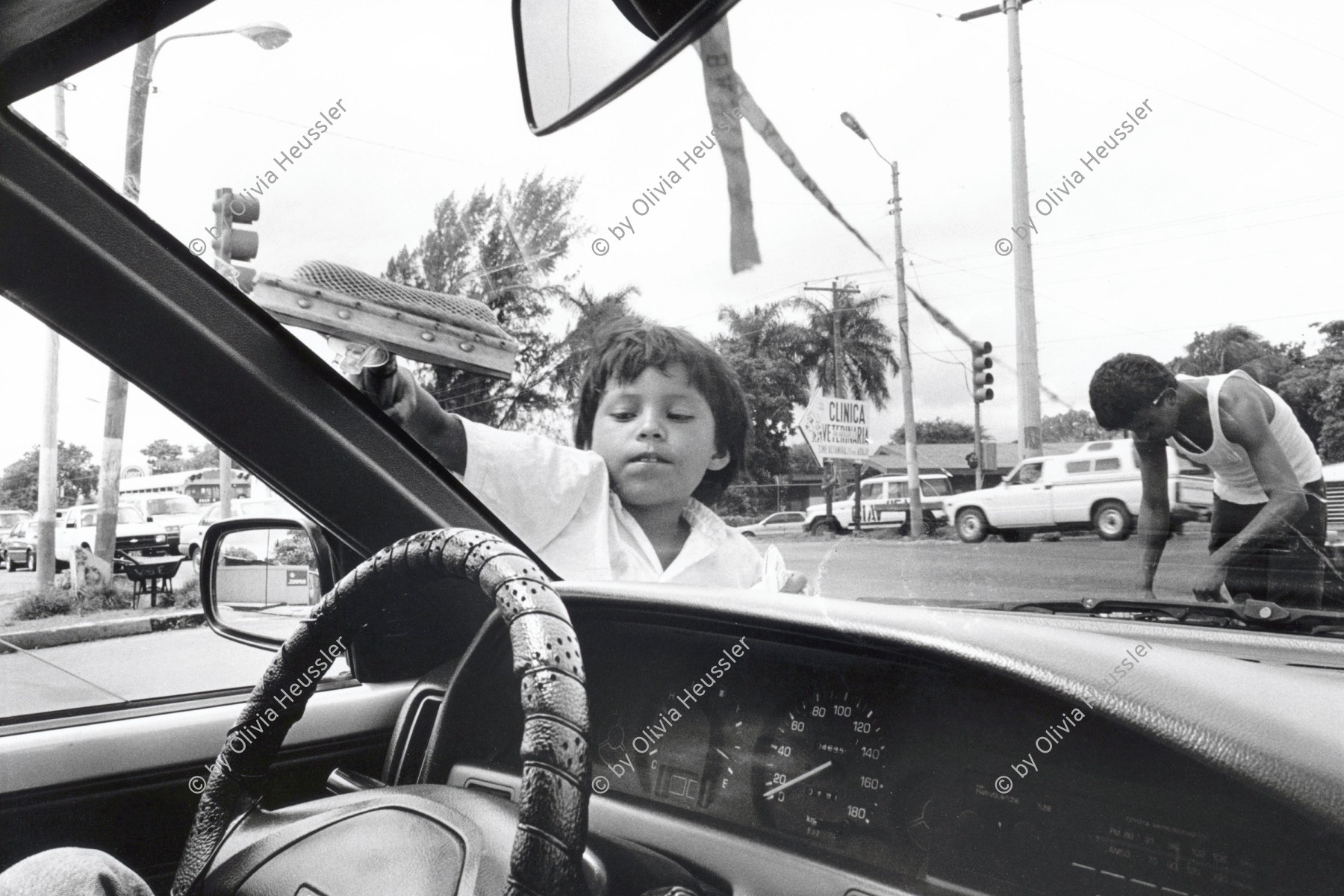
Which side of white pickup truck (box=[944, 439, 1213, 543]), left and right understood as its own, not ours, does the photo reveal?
left

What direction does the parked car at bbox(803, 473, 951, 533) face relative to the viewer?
to the viewer's left

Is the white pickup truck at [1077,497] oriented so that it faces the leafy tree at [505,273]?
yes

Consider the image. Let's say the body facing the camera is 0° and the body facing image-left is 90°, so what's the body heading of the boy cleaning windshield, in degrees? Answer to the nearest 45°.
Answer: approximately 0°

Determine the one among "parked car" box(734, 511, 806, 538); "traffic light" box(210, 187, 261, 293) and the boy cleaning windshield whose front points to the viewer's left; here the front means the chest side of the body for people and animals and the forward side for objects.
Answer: the parked car

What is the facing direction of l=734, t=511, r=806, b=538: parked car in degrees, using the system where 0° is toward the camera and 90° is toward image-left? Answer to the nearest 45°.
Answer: approximately 90°
